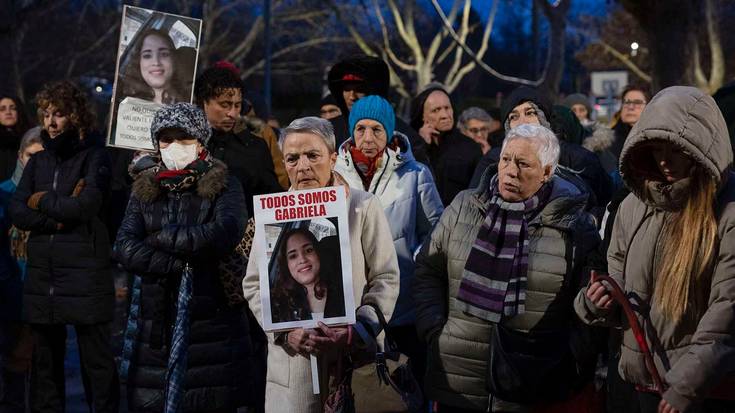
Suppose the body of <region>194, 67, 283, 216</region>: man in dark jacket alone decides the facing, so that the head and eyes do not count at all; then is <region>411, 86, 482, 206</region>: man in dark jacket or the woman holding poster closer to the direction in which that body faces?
the woman holding poster

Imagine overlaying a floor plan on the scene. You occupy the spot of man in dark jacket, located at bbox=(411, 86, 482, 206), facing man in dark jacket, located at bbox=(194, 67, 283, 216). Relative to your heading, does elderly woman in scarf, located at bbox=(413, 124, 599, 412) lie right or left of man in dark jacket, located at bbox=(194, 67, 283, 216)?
left

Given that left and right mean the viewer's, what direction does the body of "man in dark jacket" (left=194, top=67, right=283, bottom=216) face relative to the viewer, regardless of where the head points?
facing the viewer and to the right of the viewer

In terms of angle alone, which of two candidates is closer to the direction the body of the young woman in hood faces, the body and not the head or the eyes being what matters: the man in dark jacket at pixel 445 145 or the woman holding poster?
the woman holding poster

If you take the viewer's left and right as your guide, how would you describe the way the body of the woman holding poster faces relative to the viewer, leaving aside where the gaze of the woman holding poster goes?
facing the viewer and to the left of the viewer

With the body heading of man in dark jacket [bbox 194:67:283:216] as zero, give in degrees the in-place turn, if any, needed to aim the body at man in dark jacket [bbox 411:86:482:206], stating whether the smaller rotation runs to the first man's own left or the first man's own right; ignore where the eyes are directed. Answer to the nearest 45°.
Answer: approximately 90° to the first man's own left

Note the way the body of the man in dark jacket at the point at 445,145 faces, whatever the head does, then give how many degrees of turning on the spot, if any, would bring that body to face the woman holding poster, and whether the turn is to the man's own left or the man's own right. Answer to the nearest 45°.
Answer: approximately 45° to the man's own right

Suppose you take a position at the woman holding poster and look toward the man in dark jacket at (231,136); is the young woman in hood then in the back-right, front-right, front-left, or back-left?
back-right

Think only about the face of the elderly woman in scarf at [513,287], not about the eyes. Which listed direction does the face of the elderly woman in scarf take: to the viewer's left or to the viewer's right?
to the viewer's left

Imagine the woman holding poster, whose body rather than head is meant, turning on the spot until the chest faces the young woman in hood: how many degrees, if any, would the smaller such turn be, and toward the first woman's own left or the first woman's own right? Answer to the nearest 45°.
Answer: approximately 90° to the first woman's own left

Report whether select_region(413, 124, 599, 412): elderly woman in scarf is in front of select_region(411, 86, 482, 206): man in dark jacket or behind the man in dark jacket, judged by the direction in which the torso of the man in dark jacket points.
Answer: in front

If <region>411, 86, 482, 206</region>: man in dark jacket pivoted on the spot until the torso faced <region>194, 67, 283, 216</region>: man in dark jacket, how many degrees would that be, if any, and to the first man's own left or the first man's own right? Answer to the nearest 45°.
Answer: approximately 90° to the first man's own right
